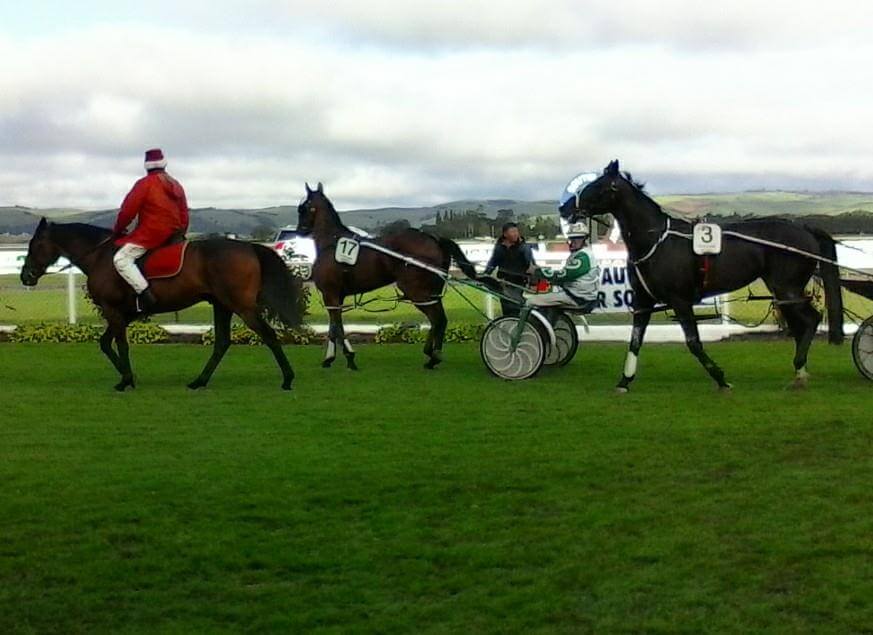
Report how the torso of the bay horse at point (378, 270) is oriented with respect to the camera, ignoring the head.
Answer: to the viewer's left

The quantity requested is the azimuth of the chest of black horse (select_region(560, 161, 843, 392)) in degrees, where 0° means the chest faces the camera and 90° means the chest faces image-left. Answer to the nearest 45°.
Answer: approximately 90°

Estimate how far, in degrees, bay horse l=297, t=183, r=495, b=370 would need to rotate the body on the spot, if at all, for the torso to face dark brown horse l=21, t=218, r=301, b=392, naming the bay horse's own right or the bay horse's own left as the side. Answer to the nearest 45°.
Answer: approximately 45° to the bay horse's own left

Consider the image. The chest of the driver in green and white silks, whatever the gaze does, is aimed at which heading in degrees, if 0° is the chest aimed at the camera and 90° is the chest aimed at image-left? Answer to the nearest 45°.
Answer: approximately 90°

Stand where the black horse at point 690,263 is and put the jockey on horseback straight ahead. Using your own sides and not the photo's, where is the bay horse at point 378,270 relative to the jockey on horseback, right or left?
right

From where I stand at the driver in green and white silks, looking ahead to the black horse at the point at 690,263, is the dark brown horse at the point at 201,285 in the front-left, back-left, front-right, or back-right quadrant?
back-right

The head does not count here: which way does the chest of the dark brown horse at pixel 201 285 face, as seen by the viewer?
to the viewer's left

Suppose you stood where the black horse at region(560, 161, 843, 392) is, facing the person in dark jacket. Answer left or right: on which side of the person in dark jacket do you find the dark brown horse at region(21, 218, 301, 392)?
left
